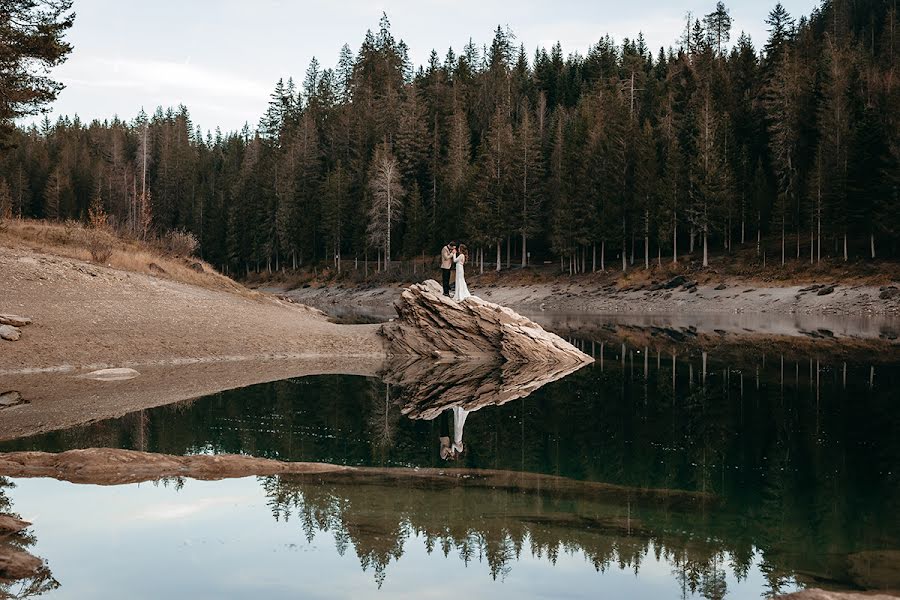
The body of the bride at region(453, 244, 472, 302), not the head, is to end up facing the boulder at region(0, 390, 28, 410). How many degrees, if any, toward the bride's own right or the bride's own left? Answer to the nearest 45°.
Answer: approximately 45° to the bride's own left

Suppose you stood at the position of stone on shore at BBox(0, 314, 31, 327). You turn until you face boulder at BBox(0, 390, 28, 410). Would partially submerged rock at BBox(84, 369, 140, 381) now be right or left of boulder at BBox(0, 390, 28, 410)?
left

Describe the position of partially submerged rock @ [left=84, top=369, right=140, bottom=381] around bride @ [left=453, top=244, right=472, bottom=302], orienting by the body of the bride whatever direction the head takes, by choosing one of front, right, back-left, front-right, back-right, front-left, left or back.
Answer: front-left

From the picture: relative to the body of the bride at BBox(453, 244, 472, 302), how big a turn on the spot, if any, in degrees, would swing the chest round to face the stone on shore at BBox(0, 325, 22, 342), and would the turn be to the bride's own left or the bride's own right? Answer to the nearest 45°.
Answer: approximately 45° to the bride's own left

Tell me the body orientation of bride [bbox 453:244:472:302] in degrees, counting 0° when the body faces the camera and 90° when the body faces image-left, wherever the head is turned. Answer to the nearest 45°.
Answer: approximately 90°

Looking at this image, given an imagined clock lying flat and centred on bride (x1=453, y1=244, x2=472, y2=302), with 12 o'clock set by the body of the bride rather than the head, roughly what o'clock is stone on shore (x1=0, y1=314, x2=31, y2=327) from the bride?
The stone on shore is roughly at 11 o'clock from the bride.
